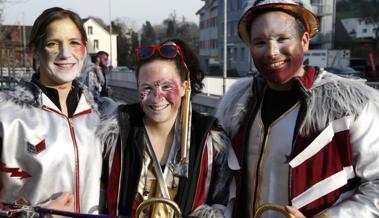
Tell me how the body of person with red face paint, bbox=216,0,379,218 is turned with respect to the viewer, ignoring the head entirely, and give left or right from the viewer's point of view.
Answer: facing the viewer and to the left of the viewer

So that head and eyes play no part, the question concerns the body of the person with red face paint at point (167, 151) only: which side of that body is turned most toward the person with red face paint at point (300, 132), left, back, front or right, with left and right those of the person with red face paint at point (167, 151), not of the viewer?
left

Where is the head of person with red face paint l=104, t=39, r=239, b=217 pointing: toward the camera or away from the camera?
toward the camera

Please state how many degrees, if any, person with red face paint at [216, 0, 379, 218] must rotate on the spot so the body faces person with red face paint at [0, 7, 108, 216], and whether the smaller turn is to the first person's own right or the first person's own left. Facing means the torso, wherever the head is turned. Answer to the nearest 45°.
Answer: approximately 45° to the first person's own right

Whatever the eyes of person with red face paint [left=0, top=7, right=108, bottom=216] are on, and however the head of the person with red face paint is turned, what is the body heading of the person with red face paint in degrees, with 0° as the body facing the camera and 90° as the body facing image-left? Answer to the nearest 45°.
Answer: approximately 315°

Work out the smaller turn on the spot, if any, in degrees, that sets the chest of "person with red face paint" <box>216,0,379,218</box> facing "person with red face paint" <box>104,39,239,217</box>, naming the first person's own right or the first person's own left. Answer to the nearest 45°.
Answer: approximately 45° to the first person's own right

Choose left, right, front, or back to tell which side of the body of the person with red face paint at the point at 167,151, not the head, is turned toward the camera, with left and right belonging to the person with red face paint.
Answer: front

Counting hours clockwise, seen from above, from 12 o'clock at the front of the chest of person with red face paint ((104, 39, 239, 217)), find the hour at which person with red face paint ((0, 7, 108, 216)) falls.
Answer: person with red face paint ((0, 7, 108, 216)) is roughly at 3 o'clock from person with red face paint ((104, 39, 239, 217)).

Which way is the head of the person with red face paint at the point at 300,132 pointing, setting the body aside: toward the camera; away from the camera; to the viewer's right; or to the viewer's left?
toward the camera

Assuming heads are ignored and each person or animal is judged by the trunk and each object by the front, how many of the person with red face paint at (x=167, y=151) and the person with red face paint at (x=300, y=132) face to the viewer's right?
0

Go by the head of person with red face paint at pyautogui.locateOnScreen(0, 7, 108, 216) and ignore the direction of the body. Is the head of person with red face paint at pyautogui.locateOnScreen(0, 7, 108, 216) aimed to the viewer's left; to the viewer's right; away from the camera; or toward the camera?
toward the camera

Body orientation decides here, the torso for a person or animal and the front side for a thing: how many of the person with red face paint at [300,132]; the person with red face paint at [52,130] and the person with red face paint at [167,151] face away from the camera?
0
